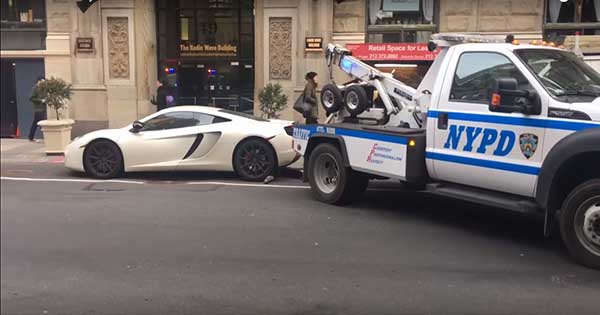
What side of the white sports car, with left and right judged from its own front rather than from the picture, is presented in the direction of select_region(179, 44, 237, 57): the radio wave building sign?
right

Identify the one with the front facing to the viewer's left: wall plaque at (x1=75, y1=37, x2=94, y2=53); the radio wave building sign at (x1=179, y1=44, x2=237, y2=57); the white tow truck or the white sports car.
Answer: the white sports car

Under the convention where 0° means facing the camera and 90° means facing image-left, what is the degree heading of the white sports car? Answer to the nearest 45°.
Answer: approximately 90°

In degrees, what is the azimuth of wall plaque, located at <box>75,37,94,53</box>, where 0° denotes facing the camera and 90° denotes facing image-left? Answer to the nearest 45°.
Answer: approximately 0°

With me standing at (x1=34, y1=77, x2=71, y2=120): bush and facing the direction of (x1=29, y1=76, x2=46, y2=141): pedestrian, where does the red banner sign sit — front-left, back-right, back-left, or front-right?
back-right

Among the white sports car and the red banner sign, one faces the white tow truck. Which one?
the red banner sign

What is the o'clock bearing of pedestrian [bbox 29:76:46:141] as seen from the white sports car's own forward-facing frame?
The pedestrian is roughly at 2 o'clock from the white sports car.

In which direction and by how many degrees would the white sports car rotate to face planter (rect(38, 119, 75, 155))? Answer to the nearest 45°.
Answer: approximately 45° to its right

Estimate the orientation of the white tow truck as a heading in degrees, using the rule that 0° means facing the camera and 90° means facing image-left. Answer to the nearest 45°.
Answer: approximately 315°

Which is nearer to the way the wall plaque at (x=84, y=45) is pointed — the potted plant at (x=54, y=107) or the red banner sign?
the potted plant
